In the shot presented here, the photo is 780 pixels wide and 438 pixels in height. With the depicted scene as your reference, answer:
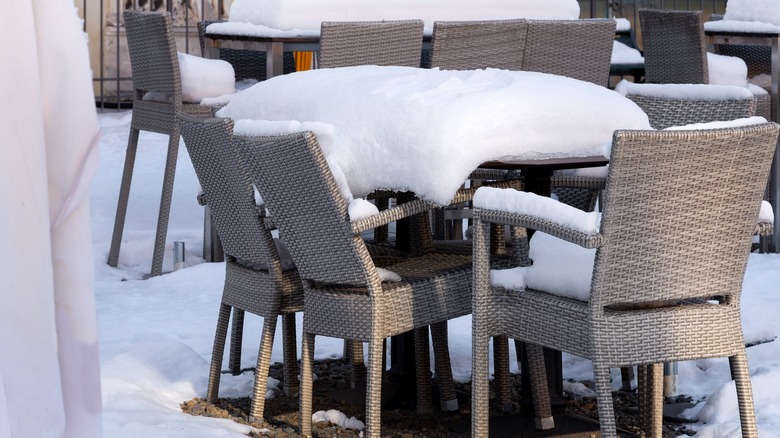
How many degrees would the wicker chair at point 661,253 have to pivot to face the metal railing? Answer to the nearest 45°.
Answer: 0° — it already faces it

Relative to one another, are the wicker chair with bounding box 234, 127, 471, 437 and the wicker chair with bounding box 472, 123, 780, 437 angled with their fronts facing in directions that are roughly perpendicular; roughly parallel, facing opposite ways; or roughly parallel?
roughly perpendicular

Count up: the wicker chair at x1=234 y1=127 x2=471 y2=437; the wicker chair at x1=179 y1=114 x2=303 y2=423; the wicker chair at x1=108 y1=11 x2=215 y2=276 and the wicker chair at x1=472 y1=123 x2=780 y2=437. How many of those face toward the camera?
0

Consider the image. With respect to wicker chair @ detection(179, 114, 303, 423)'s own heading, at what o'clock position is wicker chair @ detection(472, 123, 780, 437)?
wicker chair @ detection(472, 123, 780, 437) is roughly at 3 o'clock from wicker chair @ detection(179, 114, 303, 423).

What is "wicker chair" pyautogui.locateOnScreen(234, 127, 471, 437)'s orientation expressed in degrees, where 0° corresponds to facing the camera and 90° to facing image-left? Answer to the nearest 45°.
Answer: approximately 225°

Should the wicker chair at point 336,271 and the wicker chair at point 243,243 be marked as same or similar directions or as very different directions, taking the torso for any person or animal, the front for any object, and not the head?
same or similar directions

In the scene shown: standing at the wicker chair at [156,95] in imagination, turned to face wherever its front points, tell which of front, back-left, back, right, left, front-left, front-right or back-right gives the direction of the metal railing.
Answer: front-left

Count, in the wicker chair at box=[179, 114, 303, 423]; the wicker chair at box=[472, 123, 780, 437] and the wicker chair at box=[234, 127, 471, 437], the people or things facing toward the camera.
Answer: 0

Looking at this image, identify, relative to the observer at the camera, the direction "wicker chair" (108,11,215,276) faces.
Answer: facing away from the viewer and to the right of the viewer

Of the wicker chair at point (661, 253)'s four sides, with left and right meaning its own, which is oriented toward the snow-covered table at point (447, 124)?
front

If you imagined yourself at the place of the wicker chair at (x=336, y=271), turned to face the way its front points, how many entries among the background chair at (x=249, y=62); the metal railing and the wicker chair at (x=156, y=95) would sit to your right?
0

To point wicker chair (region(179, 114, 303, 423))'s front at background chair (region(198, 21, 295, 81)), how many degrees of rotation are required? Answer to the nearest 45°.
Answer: approximately 45° to its left

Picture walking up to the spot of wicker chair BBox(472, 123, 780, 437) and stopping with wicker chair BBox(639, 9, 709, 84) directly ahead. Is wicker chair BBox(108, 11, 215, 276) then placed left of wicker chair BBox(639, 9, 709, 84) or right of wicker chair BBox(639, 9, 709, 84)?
left

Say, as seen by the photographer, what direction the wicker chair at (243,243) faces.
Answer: facing away from the viewer and to the right of the viewer

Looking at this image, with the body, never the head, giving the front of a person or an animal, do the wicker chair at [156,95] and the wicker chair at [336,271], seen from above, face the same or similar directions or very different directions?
same or similar directions
